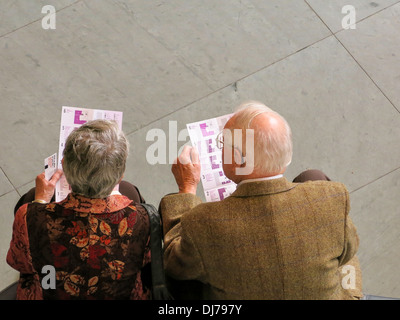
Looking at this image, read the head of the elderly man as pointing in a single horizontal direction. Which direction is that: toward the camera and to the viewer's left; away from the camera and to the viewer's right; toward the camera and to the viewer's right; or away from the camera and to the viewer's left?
away from the camera and to the viewer's left

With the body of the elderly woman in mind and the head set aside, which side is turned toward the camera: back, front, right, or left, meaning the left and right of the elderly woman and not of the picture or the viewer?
back

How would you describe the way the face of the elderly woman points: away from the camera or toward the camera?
away from the camera
